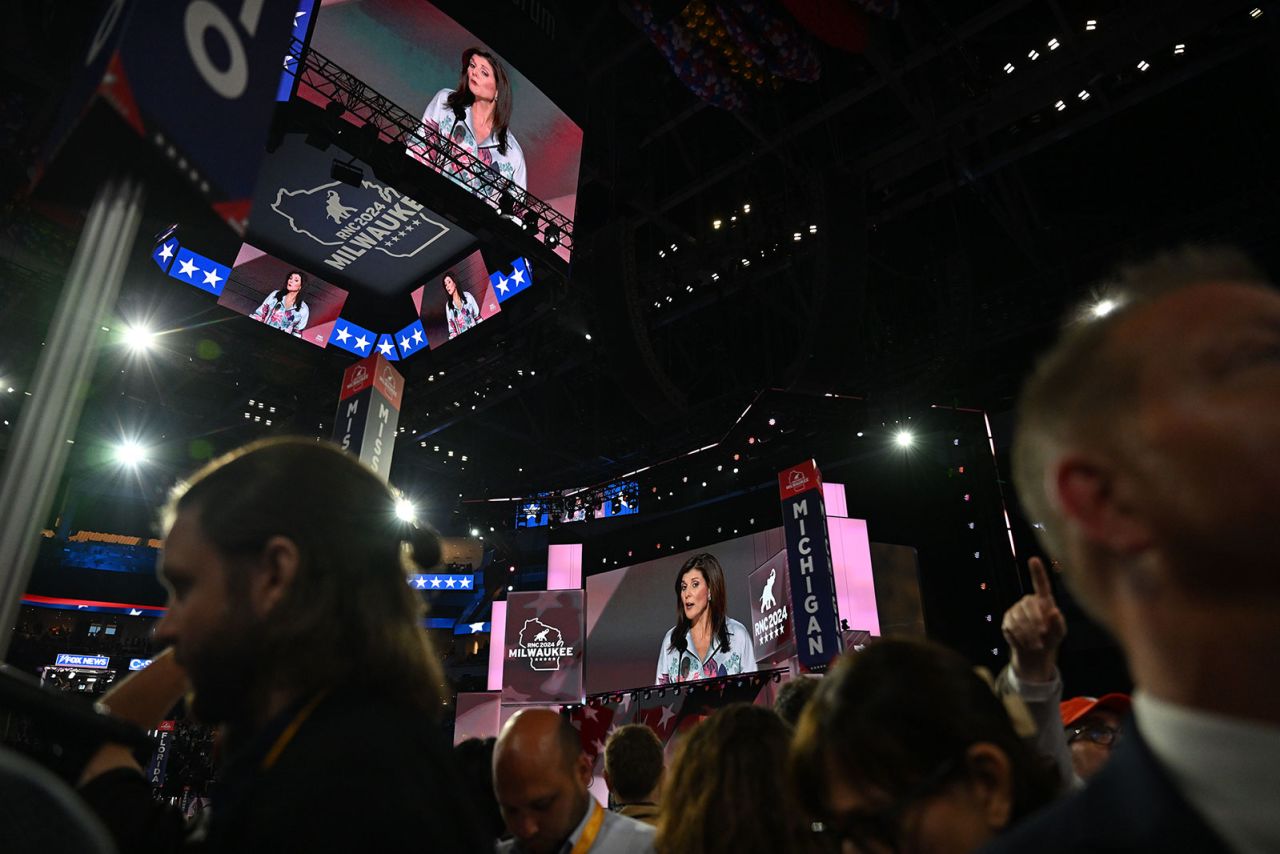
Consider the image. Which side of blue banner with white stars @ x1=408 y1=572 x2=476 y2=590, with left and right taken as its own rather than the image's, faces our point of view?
front

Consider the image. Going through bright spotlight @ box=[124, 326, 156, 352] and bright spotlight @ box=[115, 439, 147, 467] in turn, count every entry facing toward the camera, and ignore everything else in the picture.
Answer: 2

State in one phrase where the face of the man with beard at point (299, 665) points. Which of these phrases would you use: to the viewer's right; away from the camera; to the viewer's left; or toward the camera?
to the viewer's left

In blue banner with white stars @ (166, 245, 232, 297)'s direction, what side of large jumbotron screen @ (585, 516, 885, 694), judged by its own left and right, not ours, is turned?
front

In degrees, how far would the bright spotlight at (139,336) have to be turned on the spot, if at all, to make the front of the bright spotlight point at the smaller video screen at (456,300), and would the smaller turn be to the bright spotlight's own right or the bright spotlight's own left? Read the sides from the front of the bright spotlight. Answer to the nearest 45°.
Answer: approximately 45° to the bright spotlight's own left

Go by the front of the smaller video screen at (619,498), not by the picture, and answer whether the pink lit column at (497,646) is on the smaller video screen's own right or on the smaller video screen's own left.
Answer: on the smaller video screen's own right

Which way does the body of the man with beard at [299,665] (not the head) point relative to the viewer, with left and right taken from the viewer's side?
facing to the left of the viewer

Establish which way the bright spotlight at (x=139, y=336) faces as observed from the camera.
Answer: facing the viewer

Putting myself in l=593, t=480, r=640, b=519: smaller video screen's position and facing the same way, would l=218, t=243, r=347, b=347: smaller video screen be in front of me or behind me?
in front

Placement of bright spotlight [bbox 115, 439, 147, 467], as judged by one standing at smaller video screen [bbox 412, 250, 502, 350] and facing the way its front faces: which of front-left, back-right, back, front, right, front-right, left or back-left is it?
right

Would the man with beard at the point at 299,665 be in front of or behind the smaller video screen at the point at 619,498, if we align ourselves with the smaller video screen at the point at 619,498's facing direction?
in front

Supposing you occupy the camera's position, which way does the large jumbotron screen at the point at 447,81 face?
facing the viewer and to the right of the viewer

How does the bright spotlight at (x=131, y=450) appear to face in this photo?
toward the camera

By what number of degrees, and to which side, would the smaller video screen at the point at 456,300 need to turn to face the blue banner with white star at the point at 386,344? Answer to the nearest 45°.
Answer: approximately 90° to its right

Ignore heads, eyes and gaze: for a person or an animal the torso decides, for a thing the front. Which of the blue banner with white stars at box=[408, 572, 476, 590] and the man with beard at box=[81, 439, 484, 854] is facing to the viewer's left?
the man with beard

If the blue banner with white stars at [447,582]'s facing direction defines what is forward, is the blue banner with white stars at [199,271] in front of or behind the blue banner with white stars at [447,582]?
in front
